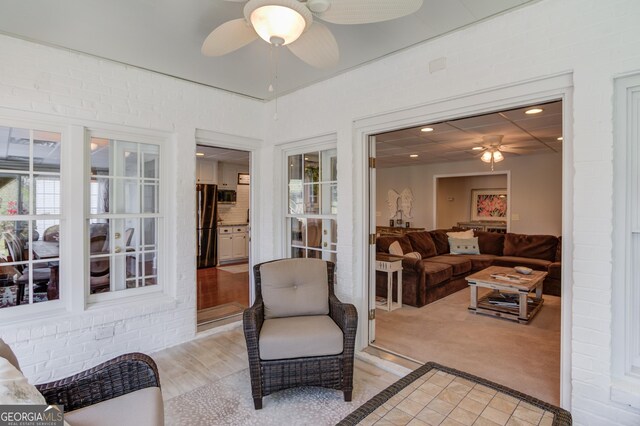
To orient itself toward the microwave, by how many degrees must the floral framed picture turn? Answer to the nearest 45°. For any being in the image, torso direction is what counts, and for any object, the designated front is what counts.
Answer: approximately 45° to its right

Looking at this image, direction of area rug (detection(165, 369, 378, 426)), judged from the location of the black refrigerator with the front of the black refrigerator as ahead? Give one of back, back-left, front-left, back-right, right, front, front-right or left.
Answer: front-right

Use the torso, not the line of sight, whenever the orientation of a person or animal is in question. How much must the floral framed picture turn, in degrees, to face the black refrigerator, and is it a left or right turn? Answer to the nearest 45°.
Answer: approximately 45° to its right

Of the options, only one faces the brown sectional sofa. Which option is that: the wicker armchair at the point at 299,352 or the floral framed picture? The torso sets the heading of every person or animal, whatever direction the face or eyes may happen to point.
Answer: the floral framed picture

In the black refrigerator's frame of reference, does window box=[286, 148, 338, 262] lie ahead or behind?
ahead

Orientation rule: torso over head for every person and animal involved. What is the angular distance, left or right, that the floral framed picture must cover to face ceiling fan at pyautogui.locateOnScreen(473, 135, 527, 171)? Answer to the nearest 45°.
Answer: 0° — it already faces it

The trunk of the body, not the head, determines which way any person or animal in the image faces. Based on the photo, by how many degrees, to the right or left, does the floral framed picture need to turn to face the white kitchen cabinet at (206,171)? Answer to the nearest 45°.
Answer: approximately 45° to its right

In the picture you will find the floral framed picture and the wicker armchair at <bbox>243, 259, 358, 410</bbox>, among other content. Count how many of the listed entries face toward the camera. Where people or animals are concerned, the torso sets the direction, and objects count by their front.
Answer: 2

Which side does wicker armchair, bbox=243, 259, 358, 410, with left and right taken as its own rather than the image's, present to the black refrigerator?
back

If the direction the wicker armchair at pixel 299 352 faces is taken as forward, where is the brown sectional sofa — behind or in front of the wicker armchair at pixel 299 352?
behind

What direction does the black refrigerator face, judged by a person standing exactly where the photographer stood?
facing the viewer and to the right of the viewer

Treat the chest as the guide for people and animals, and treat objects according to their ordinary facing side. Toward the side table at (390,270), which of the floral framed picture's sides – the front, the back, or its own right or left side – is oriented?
front

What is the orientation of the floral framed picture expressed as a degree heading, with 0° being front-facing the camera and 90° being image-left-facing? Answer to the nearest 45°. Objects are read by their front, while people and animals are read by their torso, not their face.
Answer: approximately 0°

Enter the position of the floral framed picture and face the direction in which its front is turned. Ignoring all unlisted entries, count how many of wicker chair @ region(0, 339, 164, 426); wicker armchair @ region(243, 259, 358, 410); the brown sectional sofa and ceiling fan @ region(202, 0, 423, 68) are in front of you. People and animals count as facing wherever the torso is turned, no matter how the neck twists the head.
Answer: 4
